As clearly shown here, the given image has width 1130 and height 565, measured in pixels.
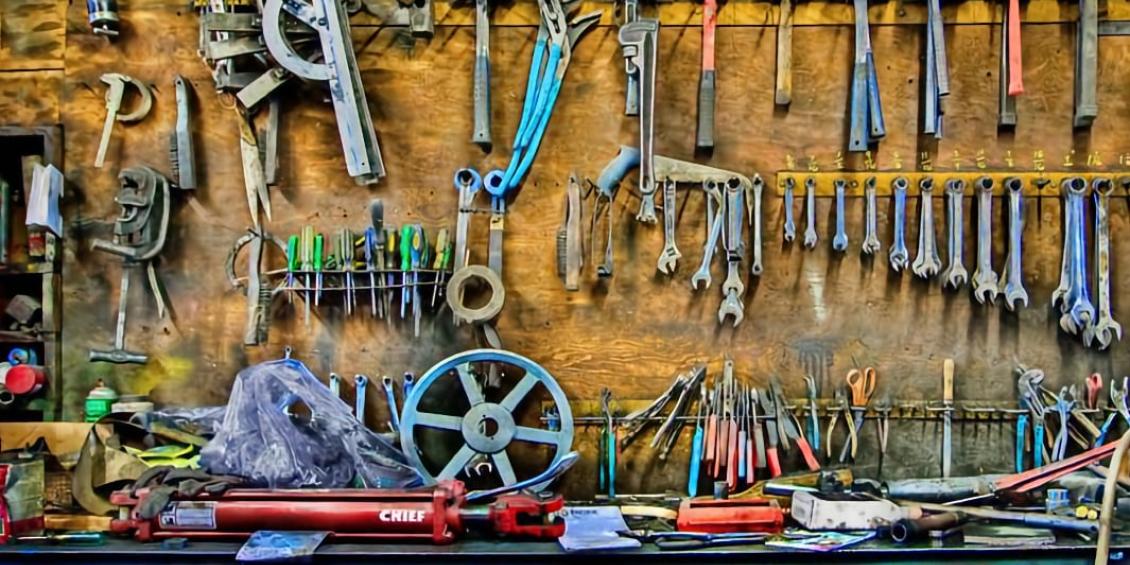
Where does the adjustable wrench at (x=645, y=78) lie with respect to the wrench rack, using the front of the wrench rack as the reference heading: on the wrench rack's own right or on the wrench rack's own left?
on the wrench rack's own right

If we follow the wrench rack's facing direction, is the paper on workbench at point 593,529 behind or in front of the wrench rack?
in front

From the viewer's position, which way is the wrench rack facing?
facing the viewer

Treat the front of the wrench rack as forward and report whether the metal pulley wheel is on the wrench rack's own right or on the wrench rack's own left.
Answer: on the wrench rack's own right

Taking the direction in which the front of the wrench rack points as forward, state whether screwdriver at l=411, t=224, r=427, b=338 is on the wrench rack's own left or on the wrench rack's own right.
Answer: on the wrench rack's own right
